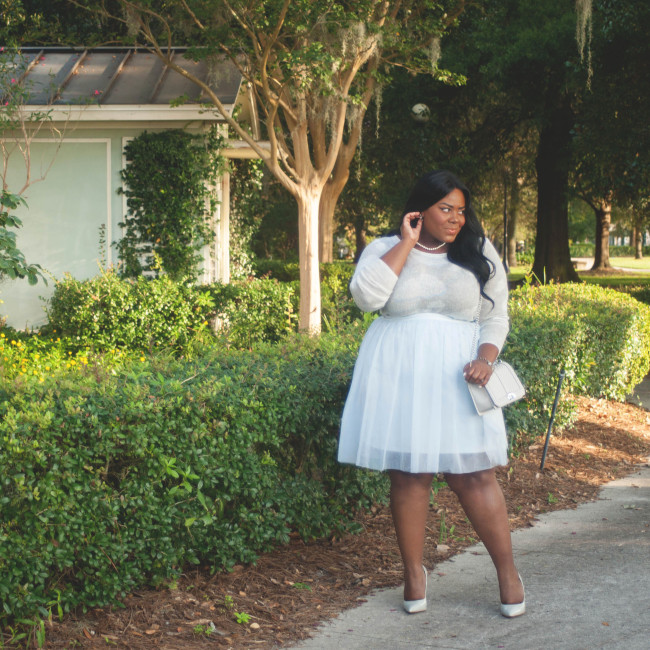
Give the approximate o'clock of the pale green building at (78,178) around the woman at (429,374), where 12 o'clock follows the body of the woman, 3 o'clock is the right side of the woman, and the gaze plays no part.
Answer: The pale green building is roughly at 5 o'clock from the woman.

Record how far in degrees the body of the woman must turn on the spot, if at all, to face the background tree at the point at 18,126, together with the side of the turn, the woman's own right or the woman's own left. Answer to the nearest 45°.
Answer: approximately 135° to the woman's own right

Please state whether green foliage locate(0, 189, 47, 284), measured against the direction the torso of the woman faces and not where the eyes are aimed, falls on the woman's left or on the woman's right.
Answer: on the woman's right

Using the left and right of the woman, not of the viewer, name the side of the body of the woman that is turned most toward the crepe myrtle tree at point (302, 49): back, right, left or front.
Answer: back

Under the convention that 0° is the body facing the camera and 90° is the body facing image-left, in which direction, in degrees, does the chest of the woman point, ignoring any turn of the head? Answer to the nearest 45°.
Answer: approximately 0°

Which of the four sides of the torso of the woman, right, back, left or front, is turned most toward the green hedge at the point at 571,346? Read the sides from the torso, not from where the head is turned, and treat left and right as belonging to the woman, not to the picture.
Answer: back
